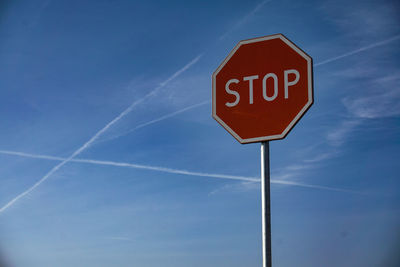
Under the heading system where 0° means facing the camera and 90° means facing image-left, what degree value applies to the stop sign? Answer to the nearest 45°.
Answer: approximately 45°
